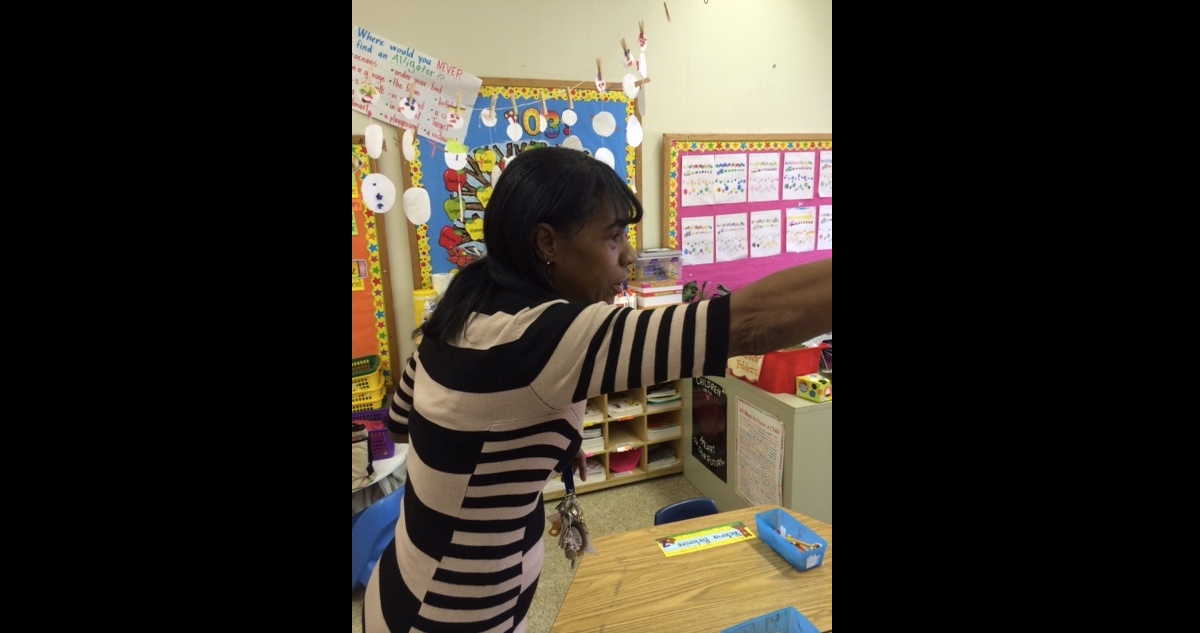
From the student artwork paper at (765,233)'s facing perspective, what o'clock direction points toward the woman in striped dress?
The woman in striped dress is roughly at 12 o'clock from the student artwork paper.

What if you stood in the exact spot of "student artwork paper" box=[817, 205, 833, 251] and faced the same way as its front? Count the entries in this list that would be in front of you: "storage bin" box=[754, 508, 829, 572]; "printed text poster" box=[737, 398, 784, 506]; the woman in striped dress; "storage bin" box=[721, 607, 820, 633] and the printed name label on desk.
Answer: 5

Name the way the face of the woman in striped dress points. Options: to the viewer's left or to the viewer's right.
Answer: to the viewer's right

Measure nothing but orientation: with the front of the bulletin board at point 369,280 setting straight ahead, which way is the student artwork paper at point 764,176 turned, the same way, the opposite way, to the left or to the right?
to the right

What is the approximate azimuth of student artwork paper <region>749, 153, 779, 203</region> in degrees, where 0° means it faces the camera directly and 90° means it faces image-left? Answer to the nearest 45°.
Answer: approximately 0°

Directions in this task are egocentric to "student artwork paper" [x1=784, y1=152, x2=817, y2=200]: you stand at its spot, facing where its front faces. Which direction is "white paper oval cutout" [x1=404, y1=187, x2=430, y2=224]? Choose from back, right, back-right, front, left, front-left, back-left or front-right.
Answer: front-right

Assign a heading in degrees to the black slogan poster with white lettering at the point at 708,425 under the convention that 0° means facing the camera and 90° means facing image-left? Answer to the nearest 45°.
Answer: approximately 45°
